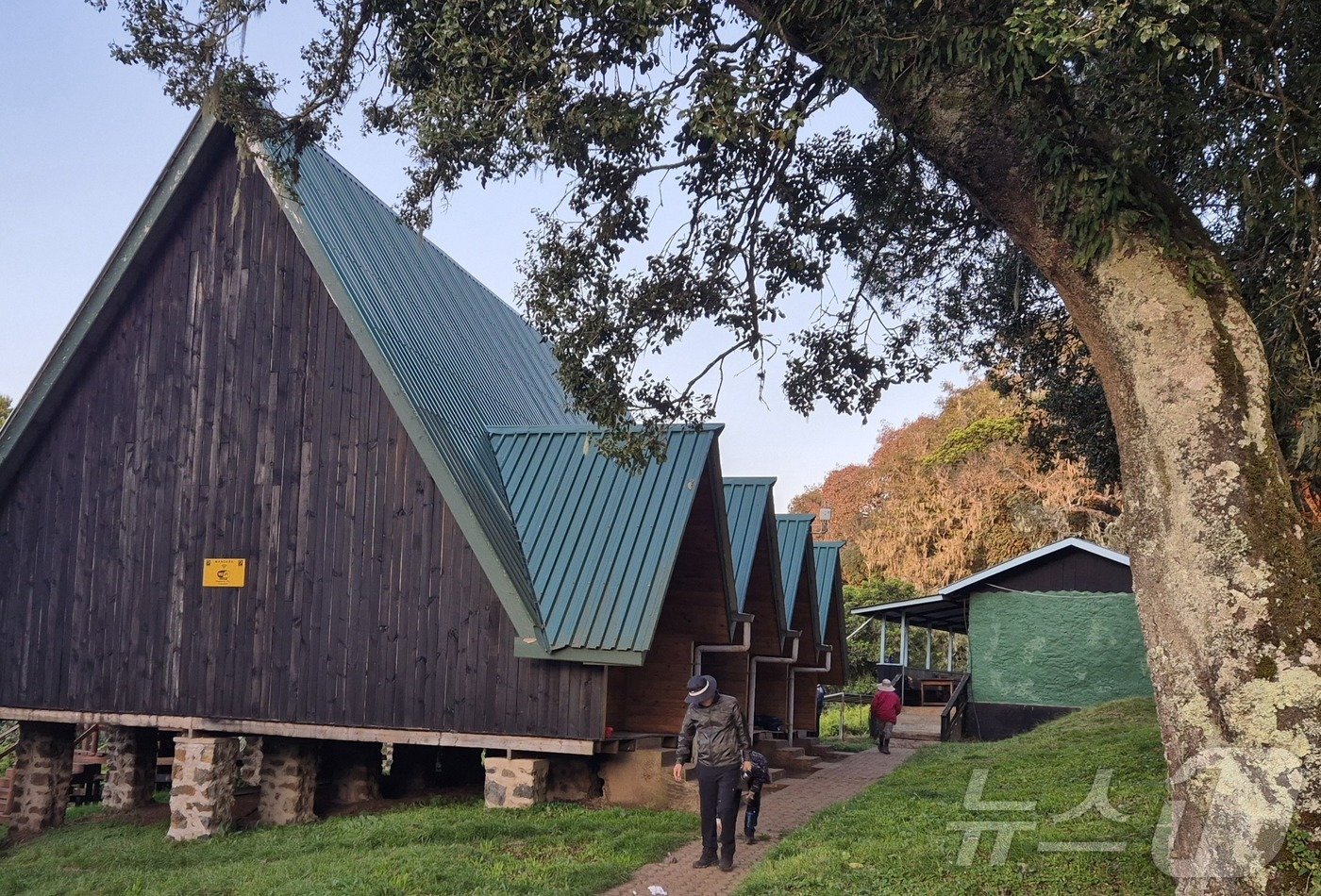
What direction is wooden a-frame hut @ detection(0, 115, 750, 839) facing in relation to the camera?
to the viewer's right

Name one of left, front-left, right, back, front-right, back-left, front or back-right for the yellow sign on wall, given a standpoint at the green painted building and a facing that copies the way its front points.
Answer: front-left

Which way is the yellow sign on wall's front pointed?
toward the camera

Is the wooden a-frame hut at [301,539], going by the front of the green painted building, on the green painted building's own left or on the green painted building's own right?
on the green painted building's own left

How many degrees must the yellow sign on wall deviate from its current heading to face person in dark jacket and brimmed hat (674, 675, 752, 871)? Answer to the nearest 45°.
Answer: approximately 45° to its left

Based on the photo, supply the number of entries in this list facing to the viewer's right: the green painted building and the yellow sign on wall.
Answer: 0

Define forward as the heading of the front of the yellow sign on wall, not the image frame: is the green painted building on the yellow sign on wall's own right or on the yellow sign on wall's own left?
on the yellow sign on wall's own left

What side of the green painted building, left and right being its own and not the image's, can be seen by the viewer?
left
